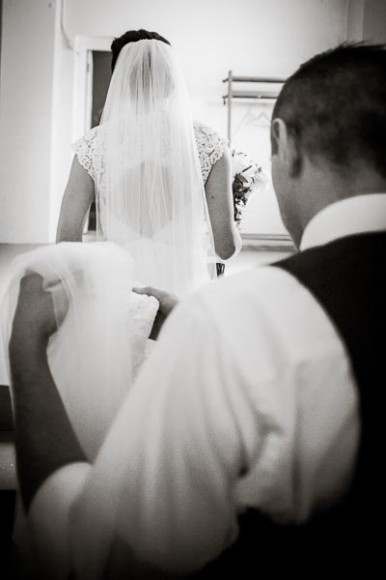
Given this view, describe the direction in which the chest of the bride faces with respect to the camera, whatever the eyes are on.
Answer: away from the camera

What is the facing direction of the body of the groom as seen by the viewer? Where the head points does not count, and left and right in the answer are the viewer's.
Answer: facing away from the viewer and to the left of the viewer

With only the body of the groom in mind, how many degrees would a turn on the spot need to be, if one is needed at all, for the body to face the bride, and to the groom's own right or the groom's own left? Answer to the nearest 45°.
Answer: approximately 45° to the groom's own right

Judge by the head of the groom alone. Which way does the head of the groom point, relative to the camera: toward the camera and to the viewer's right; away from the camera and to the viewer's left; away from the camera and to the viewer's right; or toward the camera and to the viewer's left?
away from the camera and to the viewer's left

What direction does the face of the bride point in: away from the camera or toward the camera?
away from the camera

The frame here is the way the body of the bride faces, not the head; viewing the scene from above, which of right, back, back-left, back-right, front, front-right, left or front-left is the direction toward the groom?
back
